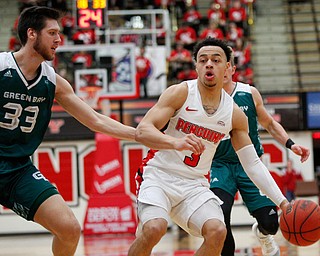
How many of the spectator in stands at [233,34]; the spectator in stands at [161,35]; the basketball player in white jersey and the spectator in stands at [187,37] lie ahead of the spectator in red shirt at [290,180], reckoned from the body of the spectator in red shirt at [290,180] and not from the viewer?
1

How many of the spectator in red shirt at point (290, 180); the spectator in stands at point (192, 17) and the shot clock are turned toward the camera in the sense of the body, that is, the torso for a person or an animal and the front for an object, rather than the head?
3

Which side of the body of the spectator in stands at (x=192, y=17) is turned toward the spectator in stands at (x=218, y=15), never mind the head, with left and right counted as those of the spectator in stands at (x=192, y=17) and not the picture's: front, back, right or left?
left

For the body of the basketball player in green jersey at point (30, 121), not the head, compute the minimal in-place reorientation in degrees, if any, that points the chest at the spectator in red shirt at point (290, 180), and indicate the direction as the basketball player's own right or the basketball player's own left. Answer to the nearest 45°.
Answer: approximately 90° to the basketball player's own left

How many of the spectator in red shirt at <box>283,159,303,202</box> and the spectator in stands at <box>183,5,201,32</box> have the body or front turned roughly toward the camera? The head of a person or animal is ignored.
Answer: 2

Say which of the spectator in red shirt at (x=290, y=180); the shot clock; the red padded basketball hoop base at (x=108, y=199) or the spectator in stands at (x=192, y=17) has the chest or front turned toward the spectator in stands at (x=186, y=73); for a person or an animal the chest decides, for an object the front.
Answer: the spectator in stands at (x=192, y=17)

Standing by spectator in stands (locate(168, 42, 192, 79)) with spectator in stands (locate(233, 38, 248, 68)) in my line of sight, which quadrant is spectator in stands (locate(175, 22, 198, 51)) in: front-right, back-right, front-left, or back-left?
front-left

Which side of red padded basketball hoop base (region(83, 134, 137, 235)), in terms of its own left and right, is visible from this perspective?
front

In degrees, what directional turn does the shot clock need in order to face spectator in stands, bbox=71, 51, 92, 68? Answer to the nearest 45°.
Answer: approximately 180°

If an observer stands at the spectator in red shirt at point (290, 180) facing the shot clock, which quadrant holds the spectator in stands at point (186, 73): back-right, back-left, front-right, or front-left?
front-right

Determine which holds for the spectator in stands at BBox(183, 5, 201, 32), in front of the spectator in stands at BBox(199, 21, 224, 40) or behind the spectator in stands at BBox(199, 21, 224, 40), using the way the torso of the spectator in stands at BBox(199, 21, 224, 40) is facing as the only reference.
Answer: behind

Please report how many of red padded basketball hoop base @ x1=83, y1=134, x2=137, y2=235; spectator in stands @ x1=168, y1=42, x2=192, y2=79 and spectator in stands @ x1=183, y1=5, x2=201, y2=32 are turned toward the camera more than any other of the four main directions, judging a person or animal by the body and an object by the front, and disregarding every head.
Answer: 3

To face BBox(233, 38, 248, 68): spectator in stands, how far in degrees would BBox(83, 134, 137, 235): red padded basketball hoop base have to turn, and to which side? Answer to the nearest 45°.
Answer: approximately 135° to its left

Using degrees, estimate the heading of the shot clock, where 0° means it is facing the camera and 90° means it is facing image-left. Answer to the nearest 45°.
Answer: approximately 0°

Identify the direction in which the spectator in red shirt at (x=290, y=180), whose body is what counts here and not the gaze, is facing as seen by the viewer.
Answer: toward the camera

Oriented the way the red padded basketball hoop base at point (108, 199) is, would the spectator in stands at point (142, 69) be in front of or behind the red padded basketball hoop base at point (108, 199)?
behind

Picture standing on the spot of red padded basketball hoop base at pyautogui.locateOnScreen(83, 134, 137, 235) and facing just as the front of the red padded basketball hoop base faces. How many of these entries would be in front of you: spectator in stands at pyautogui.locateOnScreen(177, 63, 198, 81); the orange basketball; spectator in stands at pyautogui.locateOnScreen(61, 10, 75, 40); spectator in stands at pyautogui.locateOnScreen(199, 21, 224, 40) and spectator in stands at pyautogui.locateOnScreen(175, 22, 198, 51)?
1

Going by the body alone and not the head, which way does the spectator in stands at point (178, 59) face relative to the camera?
toward the camera

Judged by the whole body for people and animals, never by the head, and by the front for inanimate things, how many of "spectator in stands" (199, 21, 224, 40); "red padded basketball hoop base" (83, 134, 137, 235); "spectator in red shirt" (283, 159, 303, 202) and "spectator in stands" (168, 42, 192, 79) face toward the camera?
4
